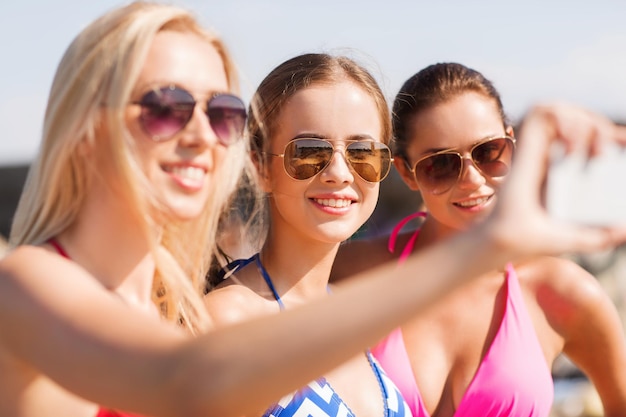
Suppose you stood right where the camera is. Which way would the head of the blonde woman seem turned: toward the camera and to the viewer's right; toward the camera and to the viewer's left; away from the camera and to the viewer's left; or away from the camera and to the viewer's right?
toward the camera and to the viewer's right

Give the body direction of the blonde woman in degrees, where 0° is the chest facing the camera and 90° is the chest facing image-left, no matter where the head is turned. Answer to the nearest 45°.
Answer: approximately 315°
